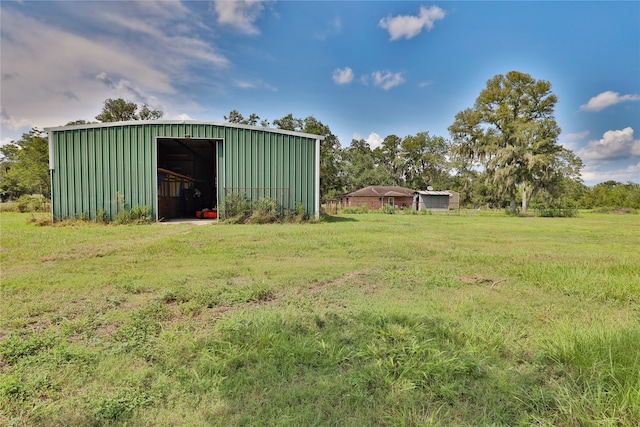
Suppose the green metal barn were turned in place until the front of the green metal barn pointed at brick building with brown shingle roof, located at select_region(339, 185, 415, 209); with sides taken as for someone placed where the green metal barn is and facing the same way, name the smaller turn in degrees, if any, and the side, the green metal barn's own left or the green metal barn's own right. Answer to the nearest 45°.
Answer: approximately 135° to the green metal barn's own left

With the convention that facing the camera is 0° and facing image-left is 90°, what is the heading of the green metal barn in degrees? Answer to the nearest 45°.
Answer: approximately 0°

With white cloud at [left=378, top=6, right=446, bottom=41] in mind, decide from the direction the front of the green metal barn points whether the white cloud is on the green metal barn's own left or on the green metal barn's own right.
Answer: on the green metal barn's own left

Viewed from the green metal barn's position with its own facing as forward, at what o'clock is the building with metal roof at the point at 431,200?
The building with metal roof is roughly at 8 o'clock from the green metal barn.

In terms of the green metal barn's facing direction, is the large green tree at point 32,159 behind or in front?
behind

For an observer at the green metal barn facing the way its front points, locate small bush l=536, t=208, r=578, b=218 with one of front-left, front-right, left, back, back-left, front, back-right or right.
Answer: left
